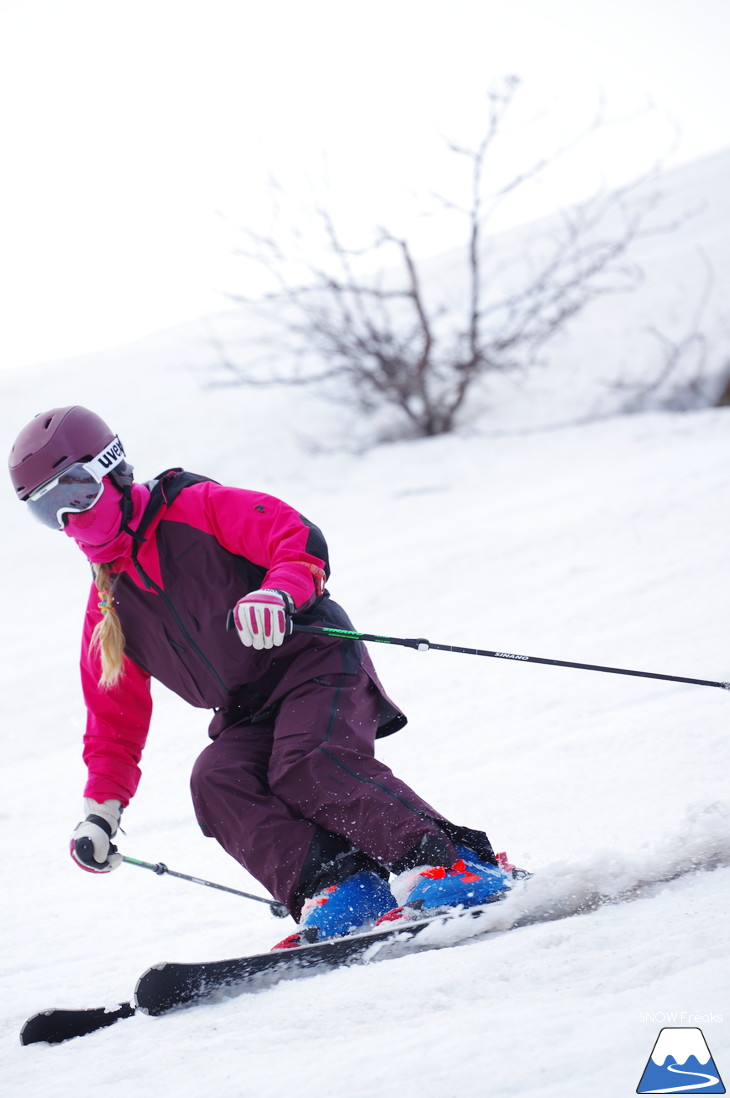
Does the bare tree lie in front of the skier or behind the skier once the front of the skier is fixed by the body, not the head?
behind

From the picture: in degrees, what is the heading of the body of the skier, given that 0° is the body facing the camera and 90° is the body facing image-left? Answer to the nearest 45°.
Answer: approximately 45°
